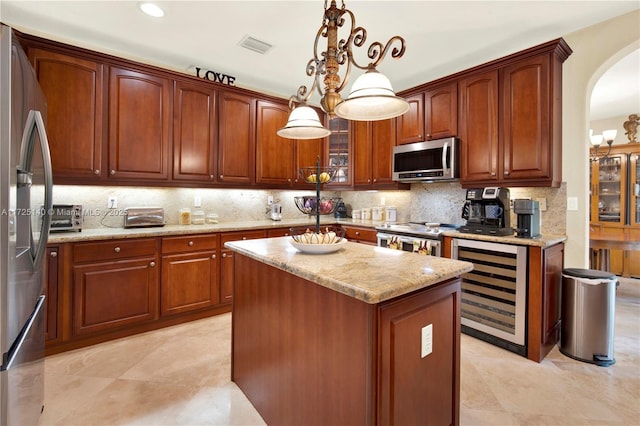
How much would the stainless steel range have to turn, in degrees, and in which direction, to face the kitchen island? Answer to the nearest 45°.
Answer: approximately 45° to its left

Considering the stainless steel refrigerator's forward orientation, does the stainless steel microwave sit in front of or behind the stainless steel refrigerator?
in front

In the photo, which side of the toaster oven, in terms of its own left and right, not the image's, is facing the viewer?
front

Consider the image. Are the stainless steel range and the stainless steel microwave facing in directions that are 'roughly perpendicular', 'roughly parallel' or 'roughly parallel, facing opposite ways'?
roughly parallel

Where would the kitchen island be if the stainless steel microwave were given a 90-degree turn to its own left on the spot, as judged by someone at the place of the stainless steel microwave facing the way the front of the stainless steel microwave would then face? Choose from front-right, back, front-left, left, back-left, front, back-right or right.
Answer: front-right

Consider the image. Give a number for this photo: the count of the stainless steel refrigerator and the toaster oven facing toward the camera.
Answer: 1

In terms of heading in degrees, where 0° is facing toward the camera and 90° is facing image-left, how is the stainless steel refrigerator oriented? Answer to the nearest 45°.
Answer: approximately 270°

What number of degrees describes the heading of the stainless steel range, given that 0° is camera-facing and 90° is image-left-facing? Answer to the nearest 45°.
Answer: approximately 45°

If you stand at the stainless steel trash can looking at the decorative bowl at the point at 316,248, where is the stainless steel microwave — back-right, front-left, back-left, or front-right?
front-right

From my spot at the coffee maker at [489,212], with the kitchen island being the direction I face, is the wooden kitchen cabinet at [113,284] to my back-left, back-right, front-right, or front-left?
front-right
